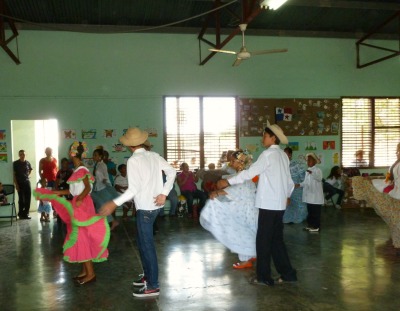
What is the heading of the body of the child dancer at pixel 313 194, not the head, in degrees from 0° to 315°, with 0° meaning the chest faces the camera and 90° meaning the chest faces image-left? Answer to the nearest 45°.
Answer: approximately 45°

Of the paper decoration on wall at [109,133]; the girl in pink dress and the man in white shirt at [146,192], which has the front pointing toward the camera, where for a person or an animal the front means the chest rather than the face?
the paper decoration on wall

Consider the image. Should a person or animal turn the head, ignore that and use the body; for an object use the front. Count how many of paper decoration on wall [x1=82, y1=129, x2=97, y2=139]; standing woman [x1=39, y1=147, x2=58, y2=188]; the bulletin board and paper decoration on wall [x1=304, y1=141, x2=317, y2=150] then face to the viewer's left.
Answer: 0

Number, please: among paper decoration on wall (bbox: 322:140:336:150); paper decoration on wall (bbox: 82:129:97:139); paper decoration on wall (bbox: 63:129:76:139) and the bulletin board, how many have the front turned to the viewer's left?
0

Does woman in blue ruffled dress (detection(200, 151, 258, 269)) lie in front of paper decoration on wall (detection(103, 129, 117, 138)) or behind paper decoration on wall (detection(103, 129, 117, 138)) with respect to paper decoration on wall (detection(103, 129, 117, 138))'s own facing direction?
in front

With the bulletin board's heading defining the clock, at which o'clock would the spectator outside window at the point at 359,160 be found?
The spectator outside window is roughly at 8 o'clock from the bulletin board.

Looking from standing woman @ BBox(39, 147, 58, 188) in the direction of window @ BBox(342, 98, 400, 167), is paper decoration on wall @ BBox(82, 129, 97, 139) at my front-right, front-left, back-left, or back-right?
front-left

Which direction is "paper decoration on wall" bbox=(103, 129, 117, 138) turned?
toward the camera

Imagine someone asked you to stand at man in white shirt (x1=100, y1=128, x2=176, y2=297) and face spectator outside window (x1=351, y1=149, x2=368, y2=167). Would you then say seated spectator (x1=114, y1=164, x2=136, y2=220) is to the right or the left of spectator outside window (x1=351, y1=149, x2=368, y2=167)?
left

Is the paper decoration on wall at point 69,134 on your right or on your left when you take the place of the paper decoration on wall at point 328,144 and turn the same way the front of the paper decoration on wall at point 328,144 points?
on your right

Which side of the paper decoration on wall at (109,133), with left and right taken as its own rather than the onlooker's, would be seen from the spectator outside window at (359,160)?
left

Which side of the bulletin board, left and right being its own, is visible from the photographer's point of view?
front

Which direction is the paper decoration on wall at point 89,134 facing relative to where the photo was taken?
toward the camera

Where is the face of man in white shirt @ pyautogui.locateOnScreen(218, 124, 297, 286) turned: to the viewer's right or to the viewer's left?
to the viewer's left
